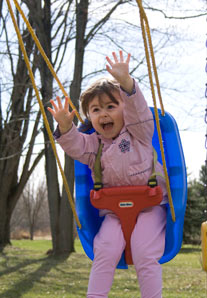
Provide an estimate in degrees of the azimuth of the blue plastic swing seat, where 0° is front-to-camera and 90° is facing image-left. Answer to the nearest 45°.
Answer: approximately 0°
